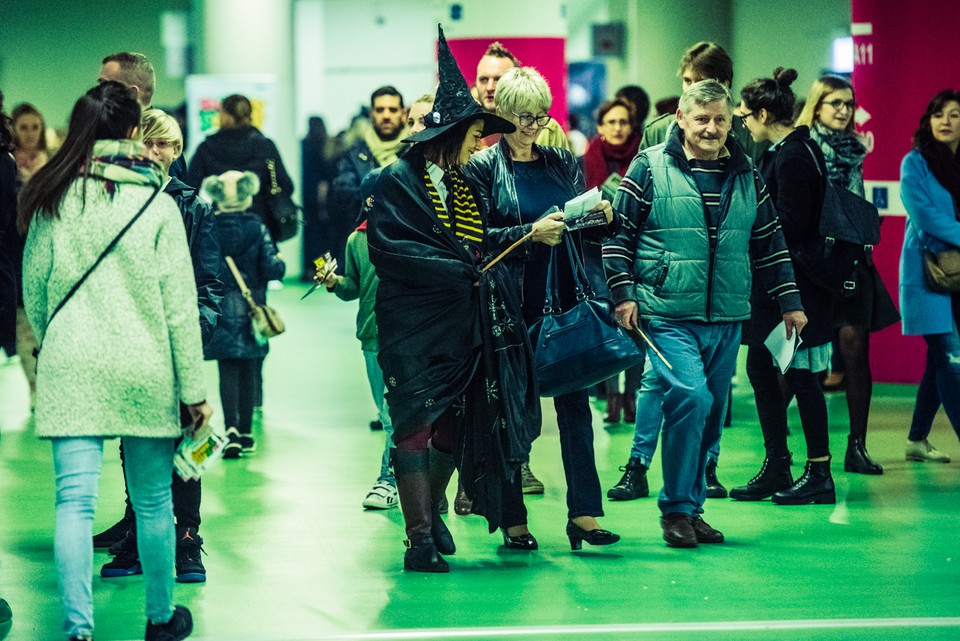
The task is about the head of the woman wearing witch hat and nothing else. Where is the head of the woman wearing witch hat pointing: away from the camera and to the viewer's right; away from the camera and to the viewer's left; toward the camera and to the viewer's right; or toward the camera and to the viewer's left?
toward the camera and to the viewer's right

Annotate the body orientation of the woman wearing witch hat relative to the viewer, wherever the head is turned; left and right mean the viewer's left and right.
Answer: facing the viewer and to the right of the viewer

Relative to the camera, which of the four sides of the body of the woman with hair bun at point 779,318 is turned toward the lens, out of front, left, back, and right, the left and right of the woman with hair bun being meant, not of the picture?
left

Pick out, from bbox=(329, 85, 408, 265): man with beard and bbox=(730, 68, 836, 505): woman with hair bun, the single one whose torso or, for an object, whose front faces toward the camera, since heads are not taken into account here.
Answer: the man with beard

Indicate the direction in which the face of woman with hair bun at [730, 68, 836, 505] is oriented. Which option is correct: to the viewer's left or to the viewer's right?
to the viewer's left

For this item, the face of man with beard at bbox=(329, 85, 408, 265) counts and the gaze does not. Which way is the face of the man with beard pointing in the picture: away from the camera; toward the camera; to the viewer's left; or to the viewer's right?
toward the camera

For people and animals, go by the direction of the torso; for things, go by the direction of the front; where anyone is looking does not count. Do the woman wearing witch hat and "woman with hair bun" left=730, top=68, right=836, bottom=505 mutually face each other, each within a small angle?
no

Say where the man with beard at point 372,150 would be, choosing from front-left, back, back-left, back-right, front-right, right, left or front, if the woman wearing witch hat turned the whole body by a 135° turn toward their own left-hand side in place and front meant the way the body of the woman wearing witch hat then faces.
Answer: front

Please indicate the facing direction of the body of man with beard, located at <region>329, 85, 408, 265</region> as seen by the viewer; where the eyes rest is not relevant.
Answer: toward the camera

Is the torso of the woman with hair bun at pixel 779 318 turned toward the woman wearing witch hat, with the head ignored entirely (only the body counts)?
no

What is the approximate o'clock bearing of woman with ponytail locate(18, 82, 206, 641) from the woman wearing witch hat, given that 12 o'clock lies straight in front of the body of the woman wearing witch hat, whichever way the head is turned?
The woman with ponytail is roughly at 3 o'clock from the woman wearing witch hat.

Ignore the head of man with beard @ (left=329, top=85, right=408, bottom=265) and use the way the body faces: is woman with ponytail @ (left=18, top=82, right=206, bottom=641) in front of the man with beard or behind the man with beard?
in front
